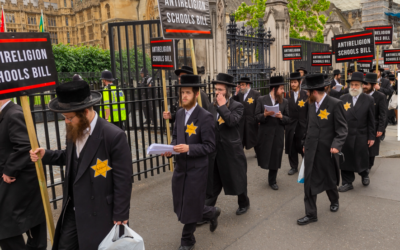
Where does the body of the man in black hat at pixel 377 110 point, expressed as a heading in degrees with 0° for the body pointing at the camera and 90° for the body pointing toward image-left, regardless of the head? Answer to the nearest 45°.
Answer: approximately 45°

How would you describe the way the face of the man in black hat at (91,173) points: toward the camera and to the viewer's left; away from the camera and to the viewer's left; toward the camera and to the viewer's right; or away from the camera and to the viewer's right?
toward the camera and to the viewer's left

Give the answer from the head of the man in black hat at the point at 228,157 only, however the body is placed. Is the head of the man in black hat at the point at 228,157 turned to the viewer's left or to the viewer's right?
to the viewer's left

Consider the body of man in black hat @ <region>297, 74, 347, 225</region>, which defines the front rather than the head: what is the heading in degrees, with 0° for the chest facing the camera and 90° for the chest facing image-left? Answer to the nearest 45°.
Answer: approximately 45°

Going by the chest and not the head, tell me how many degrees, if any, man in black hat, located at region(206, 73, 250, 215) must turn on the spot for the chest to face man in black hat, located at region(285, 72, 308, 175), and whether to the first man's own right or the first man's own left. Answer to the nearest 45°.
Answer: approximately 180°

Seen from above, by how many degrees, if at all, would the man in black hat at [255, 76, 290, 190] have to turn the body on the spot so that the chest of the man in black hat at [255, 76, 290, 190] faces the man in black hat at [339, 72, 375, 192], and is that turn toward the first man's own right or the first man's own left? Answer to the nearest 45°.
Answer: approximately 90° to the first man's own left

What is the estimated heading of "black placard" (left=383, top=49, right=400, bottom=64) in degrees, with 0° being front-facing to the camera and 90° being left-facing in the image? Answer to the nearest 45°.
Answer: approximately 0°

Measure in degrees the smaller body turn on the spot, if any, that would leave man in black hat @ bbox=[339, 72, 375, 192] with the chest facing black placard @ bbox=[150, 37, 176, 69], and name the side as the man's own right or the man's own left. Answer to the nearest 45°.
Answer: approximately 45° to the man's own right
